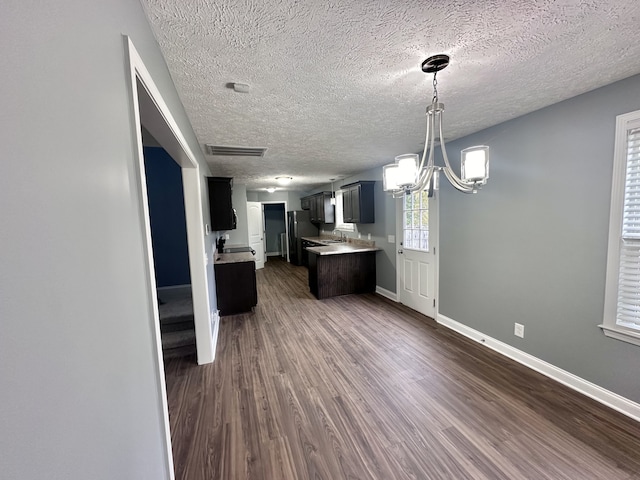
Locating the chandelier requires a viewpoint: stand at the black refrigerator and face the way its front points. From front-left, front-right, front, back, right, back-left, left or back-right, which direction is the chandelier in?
left

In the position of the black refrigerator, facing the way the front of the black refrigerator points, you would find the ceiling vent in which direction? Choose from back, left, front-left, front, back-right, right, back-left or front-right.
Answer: left

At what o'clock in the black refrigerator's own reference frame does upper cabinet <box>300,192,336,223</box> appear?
The upper cabinet is roughly at 8 o'clock from the black refrigerator.

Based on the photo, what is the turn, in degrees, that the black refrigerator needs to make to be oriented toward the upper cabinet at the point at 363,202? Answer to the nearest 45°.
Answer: approximately 90° to its left

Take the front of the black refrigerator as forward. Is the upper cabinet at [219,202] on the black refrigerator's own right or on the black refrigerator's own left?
on the black refrigerator's own left

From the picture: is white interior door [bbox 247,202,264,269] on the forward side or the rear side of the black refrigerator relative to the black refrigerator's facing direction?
on the forward side

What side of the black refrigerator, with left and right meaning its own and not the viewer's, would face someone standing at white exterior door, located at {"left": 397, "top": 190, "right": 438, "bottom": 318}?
left

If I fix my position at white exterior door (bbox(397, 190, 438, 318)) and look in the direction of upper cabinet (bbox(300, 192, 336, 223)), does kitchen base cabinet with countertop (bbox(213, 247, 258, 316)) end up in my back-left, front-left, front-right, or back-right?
front-left

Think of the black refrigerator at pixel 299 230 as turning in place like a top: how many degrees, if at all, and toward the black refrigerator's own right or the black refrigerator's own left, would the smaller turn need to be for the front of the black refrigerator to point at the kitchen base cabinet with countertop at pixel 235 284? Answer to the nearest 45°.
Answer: approximately 90° to the black refrigerator's own left
